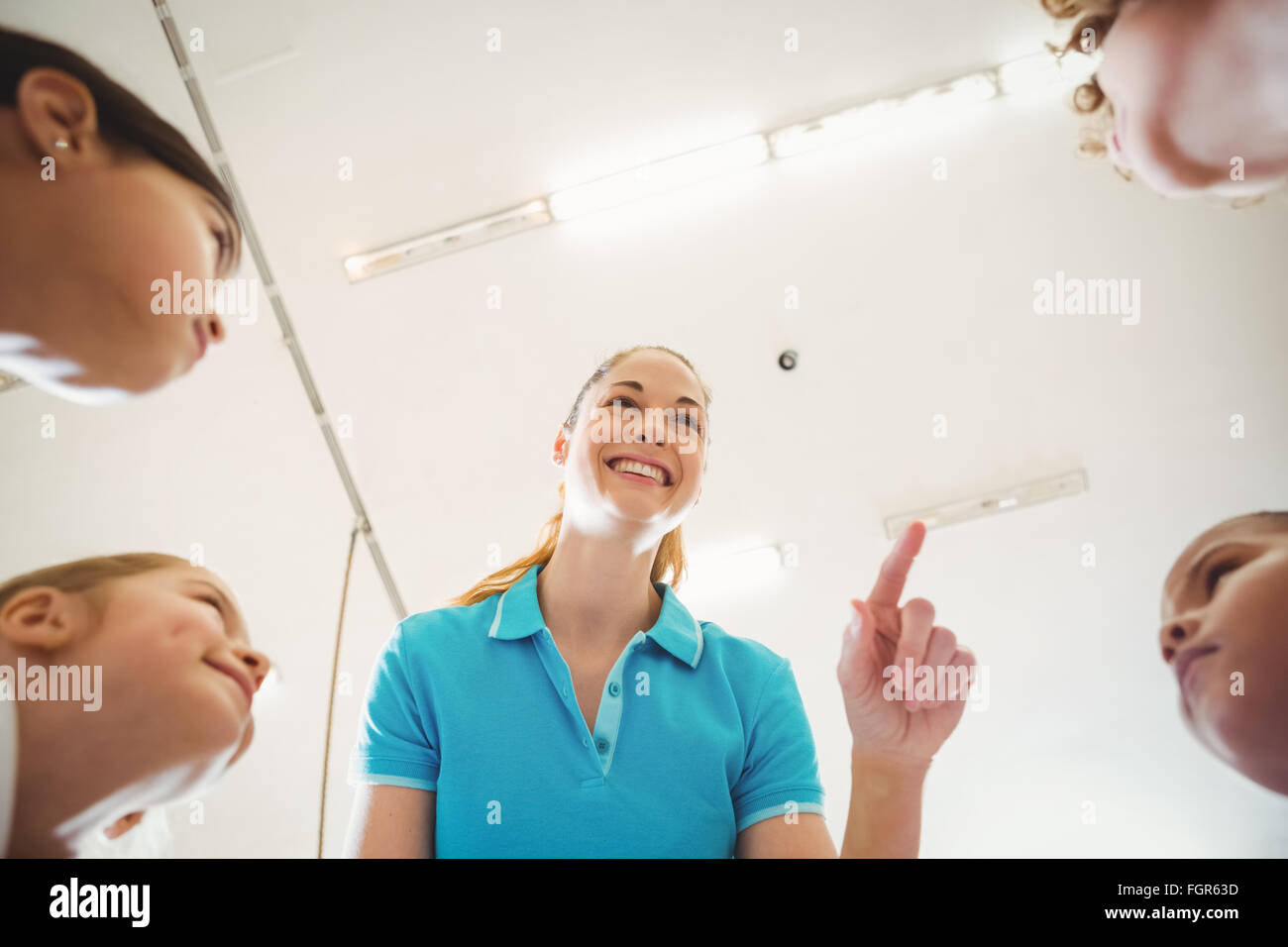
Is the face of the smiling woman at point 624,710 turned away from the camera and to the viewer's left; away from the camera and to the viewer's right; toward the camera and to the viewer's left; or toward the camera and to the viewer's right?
toward the camera and to the viewer's right

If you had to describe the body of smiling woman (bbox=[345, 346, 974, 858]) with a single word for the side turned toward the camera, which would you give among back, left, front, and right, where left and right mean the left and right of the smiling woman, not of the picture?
front

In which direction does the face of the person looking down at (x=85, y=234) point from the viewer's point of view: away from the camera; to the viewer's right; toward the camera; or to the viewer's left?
to the viewer's right
